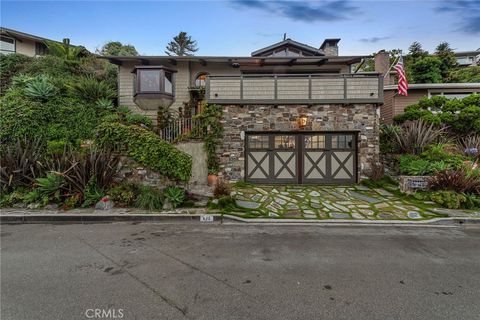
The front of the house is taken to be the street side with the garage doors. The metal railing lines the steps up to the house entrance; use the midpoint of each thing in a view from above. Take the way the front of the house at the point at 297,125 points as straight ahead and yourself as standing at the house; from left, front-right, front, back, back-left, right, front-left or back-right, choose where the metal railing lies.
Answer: right

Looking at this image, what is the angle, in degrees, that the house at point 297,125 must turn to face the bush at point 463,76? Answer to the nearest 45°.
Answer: approximately 135° to its left

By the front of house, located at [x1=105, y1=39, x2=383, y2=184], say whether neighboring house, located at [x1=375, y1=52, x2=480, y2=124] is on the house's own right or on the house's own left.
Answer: on the house's own left

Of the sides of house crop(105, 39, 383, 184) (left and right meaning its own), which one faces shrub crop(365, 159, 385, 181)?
left

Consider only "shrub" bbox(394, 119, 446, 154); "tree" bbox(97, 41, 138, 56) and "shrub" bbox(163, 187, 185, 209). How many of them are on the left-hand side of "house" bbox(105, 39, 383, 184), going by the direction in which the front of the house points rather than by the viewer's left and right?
1

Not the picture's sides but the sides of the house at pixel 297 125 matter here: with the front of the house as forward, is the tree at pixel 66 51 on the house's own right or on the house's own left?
on the house's own right

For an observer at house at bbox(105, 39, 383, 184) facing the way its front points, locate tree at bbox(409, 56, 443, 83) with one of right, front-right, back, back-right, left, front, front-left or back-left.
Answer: back-left

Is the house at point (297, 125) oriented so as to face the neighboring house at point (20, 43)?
no

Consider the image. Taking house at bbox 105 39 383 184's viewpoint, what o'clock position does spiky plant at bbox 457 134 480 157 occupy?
The spiky plant is roughly at 9 o'clock from the house.

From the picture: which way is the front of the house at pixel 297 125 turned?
toward the camera

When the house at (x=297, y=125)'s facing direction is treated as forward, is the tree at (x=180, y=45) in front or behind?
behind

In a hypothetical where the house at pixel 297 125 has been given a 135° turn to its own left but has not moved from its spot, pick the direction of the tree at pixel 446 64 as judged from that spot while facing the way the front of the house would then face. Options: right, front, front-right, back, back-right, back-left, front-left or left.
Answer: front

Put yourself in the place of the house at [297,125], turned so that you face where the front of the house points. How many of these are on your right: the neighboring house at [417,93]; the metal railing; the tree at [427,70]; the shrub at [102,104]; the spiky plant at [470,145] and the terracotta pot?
3

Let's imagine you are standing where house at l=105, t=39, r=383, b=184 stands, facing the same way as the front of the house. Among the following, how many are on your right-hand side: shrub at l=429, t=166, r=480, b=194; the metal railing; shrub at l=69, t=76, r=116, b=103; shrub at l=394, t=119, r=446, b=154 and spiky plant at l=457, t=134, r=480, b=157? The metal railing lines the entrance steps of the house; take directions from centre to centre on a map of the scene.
2

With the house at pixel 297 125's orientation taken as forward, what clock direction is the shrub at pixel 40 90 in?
The shrub is roughly at 3 o'clock from the house.

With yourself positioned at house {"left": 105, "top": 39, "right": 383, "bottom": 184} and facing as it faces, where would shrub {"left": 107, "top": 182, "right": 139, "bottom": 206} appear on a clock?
The shrub is roughly at 2 o'clock from the house.

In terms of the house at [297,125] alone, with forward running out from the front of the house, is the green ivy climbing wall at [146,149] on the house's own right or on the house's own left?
on the house's own right

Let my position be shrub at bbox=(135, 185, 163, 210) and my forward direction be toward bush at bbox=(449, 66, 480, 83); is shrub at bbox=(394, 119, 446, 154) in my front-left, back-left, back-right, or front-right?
front-right

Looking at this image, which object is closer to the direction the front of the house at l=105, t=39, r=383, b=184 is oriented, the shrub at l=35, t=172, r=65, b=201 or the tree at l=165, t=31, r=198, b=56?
the shrub
